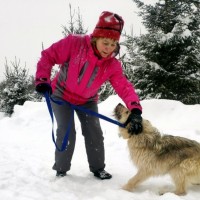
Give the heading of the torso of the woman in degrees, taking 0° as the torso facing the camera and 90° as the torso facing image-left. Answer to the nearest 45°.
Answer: approximately 315°

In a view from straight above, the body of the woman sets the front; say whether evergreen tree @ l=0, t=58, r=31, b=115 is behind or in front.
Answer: behind

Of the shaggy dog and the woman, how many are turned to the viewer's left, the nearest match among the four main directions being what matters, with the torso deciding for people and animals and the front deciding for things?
1

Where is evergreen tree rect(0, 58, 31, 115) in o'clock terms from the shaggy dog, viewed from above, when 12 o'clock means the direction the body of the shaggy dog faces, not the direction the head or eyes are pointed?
The evergreen tree is roughly at 2 o'clock from the shaggy dog.

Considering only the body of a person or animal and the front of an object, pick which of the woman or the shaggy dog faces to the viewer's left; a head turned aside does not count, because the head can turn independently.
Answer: the shaggy dog

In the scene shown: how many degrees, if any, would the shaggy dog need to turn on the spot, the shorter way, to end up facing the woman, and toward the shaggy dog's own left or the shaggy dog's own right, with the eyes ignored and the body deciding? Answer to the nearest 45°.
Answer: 0° — it already faces them

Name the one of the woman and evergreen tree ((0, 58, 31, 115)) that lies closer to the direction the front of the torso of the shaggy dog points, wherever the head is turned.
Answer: the woman

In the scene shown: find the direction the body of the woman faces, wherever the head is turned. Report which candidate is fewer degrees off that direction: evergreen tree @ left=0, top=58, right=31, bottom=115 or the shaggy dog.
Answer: the shaggy dog

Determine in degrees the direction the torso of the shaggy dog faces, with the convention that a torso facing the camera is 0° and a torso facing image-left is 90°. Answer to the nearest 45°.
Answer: approximately 90°

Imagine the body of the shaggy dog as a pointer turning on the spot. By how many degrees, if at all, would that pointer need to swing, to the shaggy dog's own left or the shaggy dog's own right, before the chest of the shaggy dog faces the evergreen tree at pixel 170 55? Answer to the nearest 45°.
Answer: approximately 90° to the shaggy dog's own right

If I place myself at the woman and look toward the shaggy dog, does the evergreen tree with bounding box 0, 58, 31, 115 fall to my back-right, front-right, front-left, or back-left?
back-left
